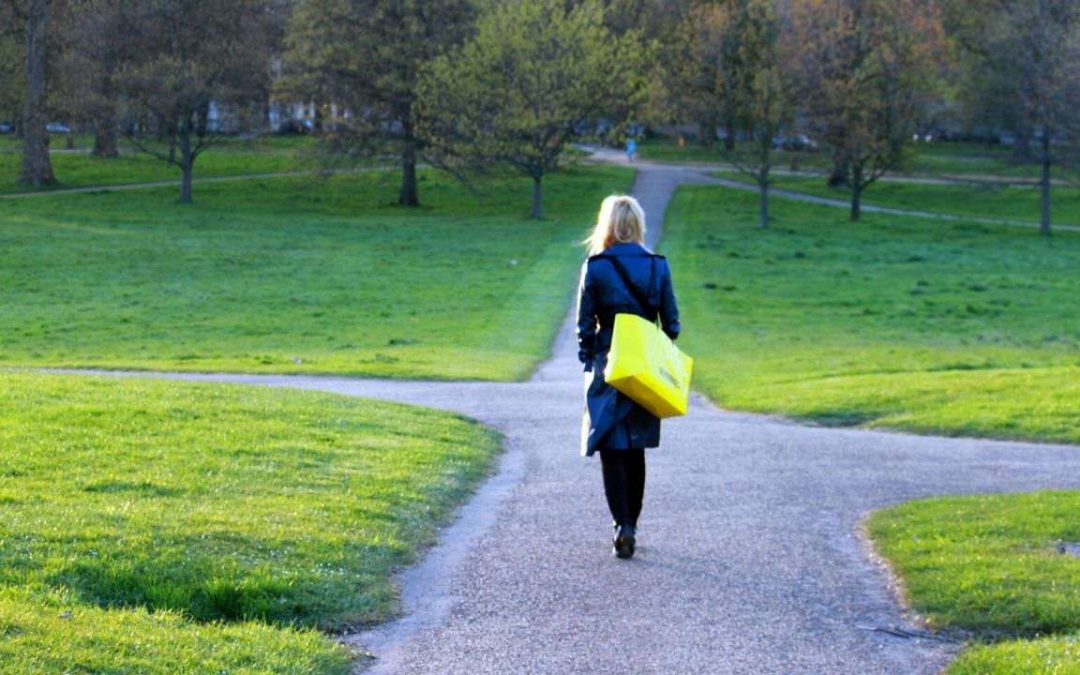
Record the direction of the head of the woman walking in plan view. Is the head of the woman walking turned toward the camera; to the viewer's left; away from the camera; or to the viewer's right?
away from the camera

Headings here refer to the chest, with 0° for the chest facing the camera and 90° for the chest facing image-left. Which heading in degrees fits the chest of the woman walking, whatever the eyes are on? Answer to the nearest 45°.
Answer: approximately 180°
